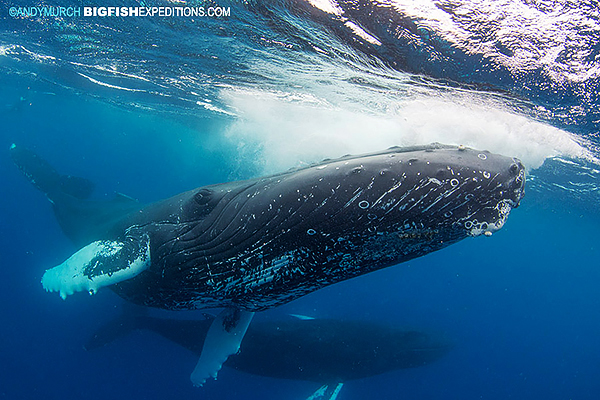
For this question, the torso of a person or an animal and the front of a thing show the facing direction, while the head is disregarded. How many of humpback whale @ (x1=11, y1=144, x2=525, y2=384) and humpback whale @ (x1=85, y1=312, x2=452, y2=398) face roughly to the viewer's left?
0

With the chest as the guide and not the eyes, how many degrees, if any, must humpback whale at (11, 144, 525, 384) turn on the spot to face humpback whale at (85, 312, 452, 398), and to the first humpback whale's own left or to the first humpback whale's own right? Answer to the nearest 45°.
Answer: approximately 135° to the first humpback whale's own left

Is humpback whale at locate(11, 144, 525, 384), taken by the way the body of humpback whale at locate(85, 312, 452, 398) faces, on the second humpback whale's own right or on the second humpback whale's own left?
on the second humpback whale's own right

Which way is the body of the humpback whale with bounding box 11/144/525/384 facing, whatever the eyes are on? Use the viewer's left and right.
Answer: facing the viewer and to the right of the viewer

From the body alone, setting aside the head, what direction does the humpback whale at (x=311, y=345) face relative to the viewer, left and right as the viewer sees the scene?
facing to the right of the viewer
